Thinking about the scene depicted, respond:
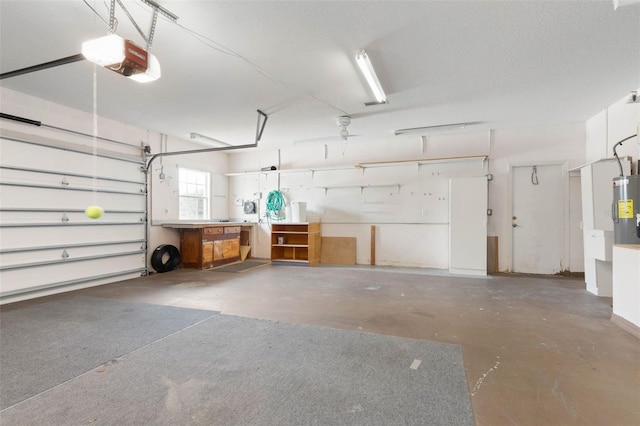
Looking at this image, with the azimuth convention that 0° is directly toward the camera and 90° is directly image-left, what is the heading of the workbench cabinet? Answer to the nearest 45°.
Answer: approximately 315°

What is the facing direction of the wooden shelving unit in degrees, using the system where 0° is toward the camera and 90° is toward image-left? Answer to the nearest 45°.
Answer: approximately 45°

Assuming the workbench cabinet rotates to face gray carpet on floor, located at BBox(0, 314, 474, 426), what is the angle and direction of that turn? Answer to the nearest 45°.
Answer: approximately 45° to its right

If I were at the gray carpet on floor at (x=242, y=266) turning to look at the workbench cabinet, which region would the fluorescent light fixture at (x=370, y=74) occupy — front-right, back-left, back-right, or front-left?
back-left

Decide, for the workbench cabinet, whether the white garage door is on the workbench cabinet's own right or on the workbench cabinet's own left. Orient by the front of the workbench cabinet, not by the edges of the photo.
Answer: on the workbench cabinet's own right

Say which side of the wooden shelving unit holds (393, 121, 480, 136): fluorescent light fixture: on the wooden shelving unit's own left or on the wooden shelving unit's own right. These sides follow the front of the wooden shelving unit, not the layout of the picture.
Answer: on the wooden shelving unit's own left
